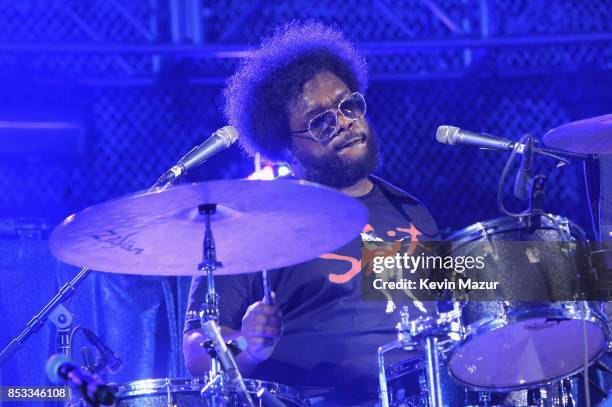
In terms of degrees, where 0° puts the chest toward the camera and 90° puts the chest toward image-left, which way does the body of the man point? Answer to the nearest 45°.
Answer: approximately 315°

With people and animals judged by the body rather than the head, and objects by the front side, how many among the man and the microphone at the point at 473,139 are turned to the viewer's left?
1

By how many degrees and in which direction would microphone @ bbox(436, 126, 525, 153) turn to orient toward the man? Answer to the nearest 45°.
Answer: approximately 45° to its right

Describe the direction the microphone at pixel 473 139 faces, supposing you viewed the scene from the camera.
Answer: facing to the left of the viewer

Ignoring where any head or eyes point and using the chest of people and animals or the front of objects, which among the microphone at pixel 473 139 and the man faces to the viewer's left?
the microphone

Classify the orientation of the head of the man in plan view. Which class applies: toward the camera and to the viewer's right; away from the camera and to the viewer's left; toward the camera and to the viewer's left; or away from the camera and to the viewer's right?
toward the camera and to the viewer's right

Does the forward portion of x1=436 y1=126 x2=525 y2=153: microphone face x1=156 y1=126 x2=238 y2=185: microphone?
yes

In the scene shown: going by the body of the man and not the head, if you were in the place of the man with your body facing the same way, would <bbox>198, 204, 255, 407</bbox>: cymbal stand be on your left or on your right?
on your right

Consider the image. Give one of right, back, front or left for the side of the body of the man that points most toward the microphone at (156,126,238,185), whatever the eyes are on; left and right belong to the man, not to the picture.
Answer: right
